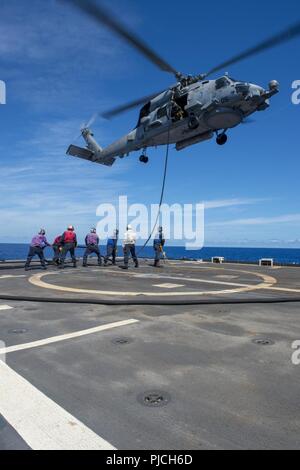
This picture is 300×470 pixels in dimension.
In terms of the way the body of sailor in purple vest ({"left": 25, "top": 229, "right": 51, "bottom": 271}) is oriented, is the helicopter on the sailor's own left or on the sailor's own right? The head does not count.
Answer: on the sailor's own right

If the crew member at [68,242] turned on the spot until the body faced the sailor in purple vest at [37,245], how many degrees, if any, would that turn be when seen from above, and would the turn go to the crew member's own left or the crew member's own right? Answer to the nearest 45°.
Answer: approximately 135° to the crew member's own left

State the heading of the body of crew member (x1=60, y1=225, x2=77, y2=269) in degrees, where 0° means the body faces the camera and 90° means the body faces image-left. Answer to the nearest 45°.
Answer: approximately 180°

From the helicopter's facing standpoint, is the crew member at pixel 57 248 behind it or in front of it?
behind

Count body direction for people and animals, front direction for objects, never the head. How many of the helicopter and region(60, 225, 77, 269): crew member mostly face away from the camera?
1

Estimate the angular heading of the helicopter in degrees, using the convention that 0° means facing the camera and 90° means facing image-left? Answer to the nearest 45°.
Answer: approximately 315°
